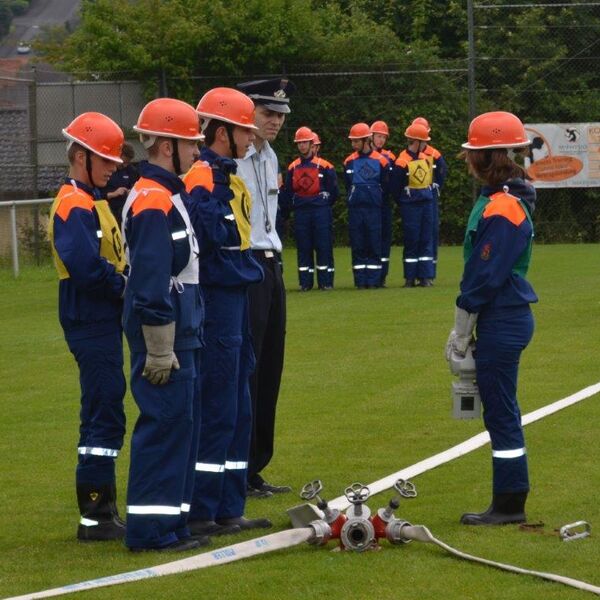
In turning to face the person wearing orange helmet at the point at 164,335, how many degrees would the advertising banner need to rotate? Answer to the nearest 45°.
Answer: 0° — it already faces them

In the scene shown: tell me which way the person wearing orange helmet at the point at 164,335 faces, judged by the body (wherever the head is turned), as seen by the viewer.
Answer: to the viewer's right

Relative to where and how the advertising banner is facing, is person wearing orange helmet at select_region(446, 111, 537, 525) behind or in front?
in front

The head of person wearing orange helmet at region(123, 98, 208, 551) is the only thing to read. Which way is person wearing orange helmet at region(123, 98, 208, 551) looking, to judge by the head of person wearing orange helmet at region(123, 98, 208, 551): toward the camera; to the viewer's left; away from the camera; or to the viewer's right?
to the viewer's right

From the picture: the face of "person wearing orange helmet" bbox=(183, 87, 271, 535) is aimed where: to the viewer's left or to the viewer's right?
to the viewer's right

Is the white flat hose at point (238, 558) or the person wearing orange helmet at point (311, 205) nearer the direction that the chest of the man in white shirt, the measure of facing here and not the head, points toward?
the white flat hose

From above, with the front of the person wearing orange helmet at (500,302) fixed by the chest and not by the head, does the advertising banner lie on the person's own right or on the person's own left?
on the person's own right

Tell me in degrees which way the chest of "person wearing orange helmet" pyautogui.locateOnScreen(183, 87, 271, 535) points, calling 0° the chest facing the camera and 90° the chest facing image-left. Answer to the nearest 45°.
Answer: approximately 270°

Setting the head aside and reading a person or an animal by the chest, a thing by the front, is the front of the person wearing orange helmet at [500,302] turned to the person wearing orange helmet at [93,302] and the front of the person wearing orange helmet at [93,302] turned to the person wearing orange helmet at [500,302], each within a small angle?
yes

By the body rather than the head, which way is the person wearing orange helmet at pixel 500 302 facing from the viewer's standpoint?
to the viewer's left

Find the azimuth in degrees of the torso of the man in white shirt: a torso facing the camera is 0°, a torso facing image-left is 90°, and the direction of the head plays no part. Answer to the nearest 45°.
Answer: approximately 315°

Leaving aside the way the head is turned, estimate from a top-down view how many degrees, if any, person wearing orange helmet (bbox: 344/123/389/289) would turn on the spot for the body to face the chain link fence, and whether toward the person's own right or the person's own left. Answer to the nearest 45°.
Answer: approximately 180°
